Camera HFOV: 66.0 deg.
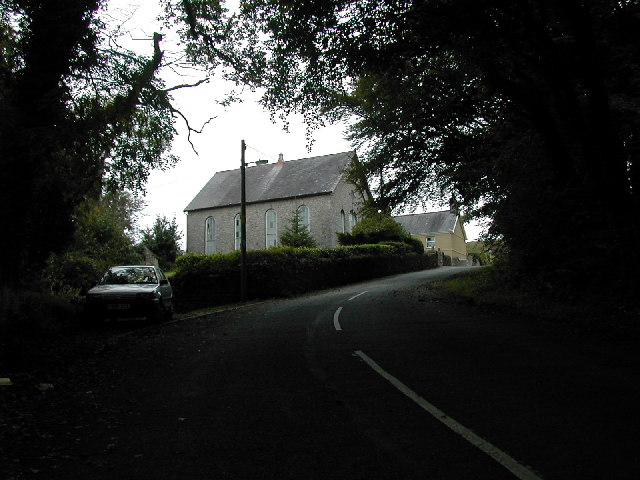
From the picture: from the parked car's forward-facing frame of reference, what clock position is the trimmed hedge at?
The trimmed hedge is roughly at 7 o'clock from the parked car.

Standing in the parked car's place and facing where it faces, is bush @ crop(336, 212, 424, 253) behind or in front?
behind

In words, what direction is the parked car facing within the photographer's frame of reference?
facing the viewer

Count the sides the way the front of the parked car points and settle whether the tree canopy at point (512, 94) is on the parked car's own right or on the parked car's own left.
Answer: on the parked car's own left
